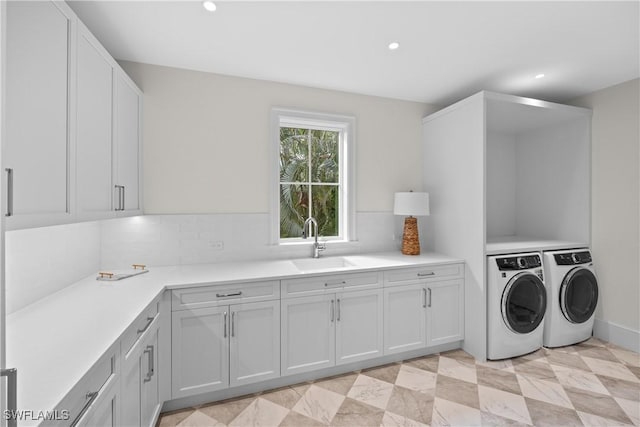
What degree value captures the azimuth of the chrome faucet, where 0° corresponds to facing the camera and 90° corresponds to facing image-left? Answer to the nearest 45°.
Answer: approximately 45°

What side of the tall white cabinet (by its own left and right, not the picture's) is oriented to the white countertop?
right

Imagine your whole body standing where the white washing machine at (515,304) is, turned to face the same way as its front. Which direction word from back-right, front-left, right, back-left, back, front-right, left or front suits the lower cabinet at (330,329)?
right

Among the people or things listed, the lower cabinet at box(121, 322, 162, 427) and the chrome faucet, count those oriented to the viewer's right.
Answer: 1

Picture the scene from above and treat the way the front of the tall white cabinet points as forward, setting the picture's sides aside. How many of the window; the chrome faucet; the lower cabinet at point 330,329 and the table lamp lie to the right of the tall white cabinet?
4

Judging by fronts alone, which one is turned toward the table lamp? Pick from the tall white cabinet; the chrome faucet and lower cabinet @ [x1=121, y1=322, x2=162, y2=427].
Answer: the lower cabinet

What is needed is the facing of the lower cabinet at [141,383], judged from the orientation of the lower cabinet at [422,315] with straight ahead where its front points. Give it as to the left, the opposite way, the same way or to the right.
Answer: to the left

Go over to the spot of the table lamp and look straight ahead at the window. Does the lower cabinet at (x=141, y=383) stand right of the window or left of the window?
left

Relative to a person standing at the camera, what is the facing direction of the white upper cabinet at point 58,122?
facing the viewer and to the right of the viewer

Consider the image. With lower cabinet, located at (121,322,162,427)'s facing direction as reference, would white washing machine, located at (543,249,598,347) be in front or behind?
in front

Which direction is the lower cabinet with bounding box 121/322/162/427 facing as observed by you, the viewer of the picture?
facing to the right of the viewer

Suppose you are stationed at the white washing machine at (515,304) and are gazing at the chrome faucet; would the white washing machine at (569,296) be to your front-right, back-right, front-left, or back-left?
back-right

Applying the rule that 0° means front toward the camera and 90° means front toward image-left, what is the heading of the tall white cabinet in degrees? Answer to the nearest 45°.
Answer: approximately 315°

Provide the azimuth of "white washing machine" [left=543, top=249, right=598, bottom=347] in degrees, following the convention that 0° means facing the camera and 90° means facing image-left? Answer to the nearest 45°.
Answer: approximately 315°
